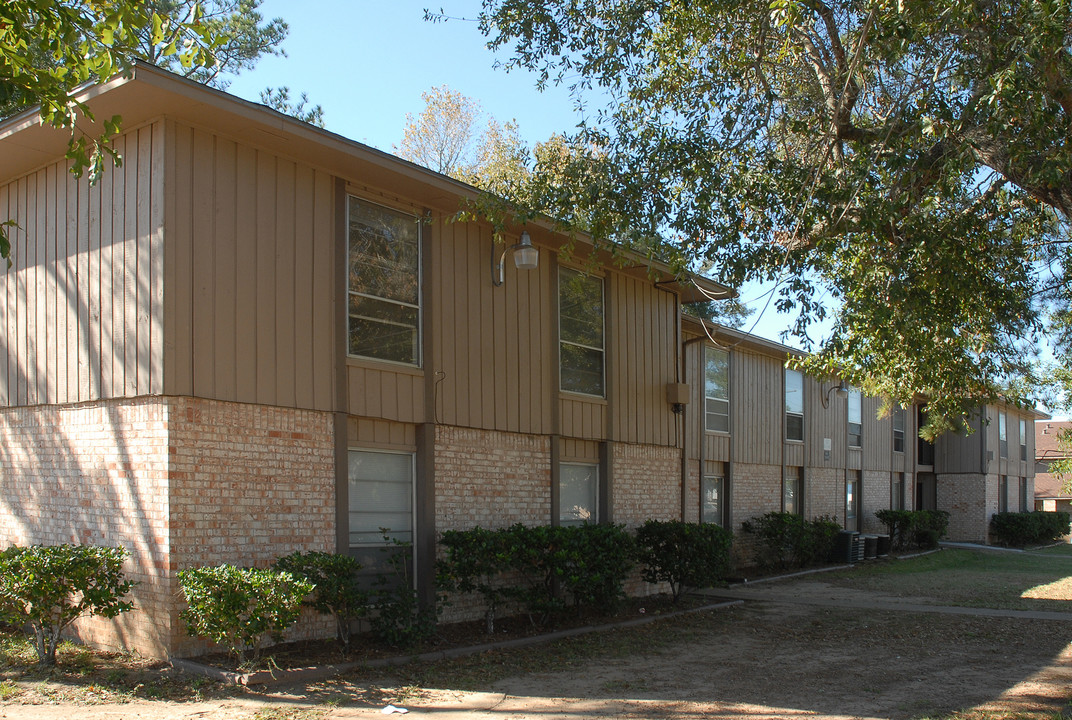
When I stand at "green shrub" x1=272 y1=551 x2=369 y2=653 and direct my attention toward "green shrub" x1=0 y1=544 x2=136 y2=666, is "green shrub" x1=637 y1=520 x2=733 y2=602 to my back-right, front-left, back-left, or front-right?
back-right

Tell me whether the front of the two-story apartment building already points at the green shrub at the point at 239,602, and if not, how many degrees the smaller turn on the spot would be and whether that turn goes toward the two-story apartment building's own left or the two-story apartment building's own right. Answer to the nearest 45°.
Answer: approximately 45° to the two-story apartment building's own right
